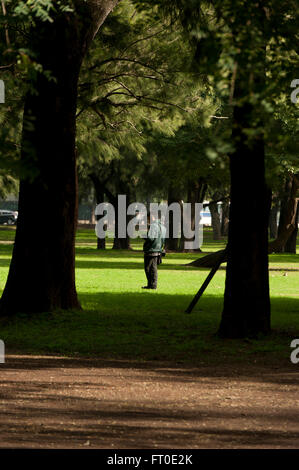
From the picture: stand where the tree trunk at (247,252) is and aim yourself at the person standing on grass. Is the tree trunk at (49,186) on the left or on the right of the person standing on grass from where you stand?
left

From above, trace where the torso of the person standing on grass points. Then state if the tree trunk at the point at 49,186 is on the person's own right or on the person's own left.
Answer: on the person's own left
